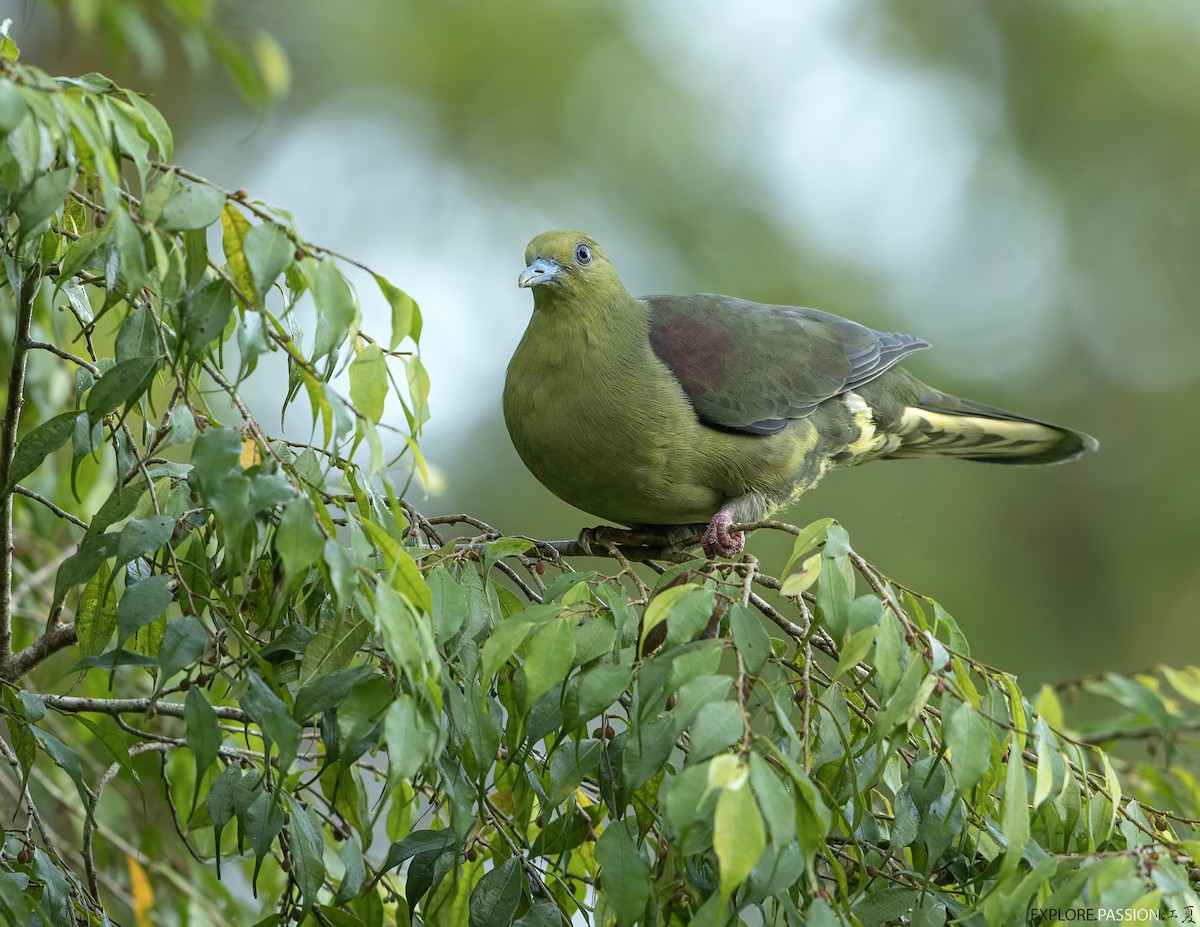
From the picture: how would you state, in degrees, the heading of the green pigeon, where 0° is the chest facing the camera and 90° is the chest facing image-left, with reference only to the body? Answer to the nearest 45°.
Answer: approximately 45°
